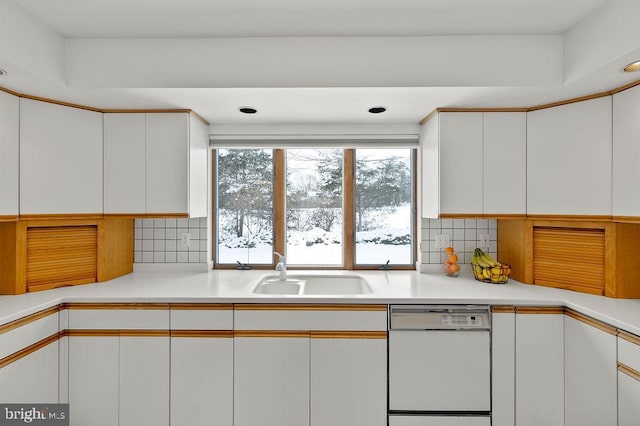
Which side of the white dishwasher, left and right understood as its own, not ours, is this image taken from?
front

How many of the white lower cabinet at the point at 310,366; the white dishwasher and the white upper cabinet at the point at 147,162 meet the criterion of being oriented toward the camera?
3

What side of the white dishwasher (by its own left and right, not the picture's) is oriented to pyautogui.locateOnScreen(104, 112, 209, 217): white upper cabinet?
right

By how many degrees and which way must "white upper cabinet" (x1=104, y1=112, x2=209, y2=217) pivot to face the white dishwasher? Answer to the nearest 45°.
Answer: approximately 45° to its left

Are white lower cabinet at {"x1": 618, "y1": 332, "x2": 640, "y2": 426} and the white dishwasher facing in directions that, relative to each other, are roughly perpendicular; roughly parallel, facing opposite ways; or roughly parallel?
roughly perpendicular

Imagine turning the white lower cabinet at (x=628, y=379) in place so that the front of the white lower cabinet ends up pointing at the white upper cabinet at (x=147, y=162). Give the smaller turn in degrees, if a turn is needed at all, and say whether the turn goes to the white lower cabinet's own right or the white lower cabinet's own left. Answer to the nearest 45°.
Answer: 0° — it already faces it

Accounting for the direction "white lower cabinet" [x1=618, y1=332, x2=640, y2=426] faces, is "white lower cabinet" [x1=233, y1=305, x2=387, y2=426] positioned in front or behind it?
in front

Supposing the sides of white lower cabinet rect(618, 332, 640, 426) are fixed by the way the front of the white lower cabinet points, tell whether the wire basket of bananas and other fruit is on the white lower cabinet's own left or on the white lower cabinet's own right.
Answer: on the white lower cabinet's own right

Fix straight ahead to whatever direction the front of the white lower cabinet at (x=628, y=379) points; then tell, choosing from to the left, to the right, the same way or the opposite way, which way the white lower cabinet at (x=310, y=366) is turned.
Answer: to the left

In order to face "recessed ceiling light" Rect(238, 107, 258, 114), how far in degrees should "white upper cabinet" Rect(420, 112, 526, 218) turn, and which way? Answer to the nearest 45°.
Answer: approximately 45° to its right

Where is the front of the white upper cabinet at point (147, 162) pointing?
toward the camera
